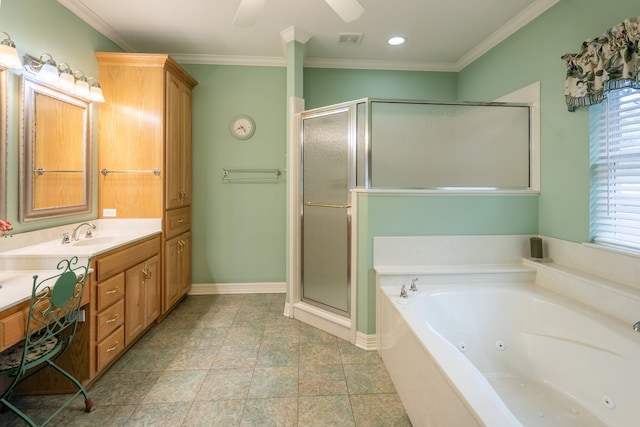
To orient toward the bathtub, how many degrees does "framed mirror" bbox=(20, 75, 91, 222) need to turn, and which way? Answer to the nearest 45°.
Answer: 0° — it already faces it

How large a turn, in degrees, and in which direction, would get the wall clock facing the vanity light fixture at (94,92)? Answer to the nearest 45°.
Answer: approximately 45° to its right

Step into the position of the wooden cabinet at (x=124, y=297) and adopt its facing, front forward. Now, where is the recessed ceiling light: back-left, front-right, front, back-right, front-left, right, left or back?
front-left

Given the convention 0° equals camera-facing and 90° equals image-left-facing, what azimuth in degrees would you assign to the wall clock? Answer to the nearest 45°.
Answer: approximately 0°

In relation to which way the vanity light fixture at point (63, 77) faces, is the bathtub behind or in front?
in front

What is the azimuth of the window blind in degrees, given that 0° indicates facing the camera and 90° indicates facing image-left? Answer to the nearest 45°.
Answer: approximately 45°

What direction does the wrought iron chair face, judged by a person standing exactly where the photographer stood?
facing away from the viewer and to the left of the viewer

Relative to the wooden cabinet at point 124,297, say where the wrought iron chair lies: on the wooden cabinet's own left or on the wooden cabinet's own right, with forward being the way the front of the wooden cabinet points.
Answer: on the wooden cabinet's own right

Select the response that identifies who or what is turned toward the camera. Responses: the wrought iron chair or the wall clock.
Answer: the wall clock

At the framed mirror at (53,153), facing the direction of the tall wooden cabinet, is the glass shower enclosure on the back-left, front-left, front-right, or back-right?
front-right

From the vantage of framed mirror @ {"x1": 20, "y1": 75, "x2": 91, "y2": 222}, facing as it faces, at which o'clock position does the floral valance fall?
The floral valance is roughly at 12 o'clock from the framed mirror.

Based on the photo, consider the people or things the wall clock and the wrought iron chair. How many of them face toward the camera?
1

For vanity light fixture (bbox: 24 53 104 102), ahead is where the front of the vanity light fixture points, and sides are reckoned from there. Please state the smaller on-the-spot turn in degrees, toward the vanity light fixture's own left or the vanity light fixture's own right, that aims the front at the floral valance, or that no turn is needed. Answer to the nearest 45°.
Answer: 0° — it already faces it

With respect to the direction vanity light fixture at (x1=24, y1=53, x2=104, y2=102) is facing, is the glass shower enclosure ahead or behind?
ahead
